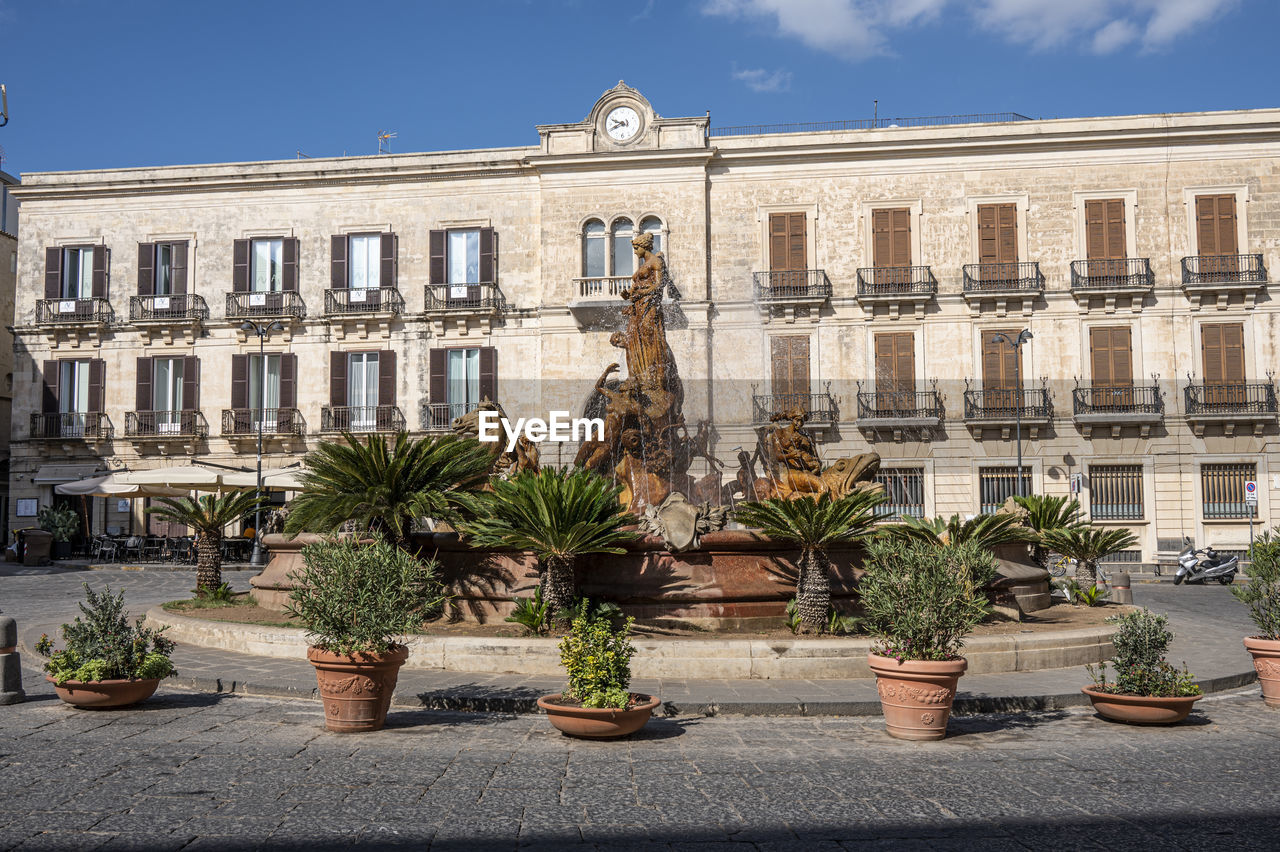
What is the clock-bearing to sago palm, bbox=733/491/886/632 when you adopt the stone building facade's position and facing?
The sago palm is roughly at 12 o'clock from the stone building facade.

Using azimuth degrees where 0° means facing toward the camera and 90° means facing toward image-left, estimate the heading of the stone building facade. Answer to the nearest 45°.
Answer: approximately 0°

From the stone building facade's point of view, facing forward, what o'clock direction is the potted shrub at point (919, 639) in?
The potted shrub is roughly at 12 o'clock from the stone building facade.

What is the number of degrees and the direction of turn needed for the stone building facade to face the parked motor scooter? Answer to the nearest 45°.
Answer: approximately 45° to its left

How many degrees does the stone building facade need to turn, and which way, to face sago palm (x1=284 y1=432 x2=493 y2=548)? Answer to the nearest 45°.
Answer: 0° — it already faces it

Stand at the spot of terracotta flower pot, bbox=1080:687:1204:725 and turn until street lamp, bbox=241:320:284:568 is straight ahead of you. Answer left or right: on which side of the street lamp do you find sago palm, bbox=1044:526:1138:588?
right

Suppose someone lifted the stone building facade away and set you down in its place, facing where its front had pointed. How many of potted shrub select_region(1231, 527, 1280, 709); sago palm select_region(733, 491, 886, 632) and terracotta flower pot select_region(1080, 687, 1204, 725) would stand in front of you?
3

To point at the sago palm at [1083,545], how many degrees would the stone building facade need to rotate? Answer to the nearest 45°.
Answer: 0° — it already faces it

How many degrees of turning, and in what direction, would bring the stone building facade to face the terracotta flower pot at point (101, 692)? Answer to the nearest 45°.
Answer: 0° — it already faces it

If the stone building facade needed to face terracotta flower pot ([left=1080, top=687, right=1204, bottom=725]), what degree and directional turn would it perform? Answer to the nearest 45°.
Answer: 0° — it already faces it

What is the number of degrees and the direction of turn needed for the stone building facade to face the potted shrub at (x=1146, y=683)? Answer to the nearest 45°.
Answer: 0° — it already faces it
